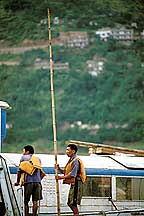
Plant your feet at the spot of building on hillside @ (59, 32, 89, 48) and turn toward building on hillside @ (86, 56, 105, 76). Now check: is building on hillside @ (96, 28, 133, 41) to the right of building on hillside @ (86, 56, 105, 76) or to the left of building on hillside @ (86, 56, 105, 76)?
left

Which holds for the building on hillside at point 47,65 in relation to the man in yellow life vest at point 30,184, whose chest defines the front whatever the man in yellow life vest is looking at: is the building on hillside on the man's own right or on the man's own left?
on the man's own right
